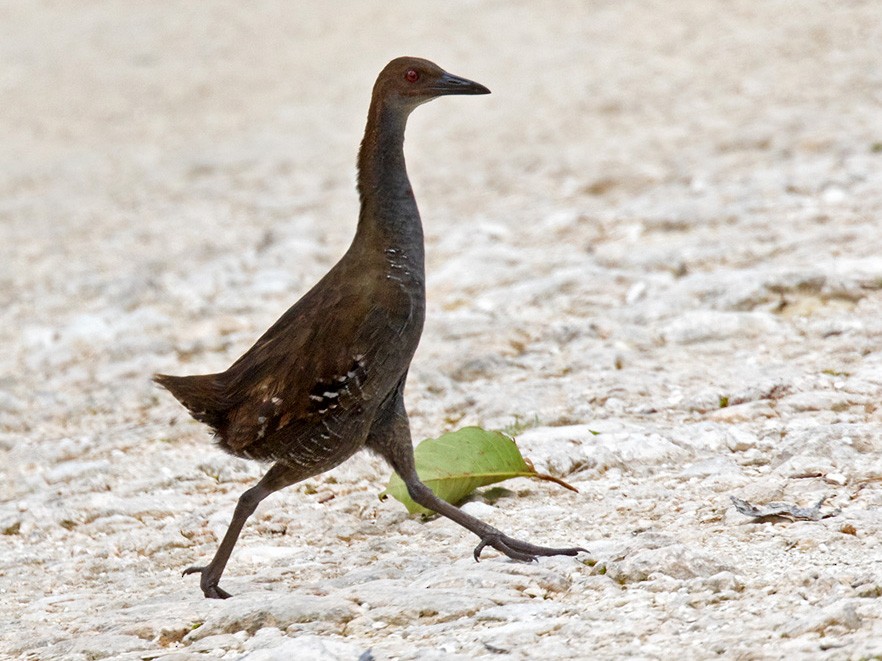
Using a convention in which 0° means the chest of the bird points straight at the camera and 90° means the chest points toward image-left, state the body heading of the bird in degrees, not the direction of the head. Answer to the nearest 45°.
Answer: approximately 270°

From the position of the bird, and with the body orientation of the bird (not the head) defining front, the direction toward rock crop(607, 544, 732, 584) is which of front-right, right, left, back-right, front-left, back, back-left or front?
front-right

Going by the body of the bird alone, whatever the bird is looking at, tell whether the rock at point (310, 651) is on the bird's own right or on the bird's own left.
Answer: on the bird's own right

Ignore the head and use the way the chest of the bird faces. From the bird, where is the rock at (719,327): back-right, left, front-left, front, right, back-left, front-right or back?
front-left
